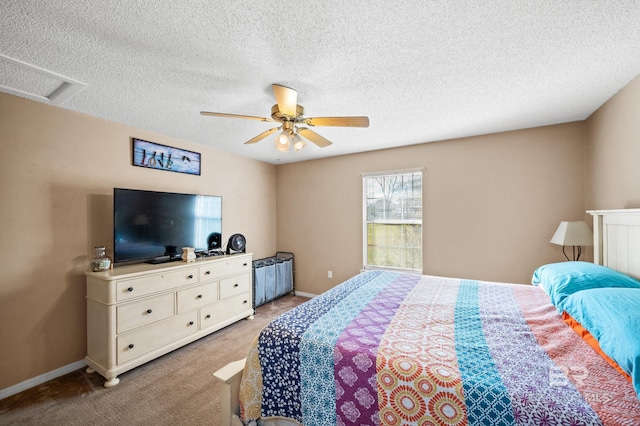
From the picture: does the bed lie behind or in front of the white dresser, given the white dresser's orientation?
in front

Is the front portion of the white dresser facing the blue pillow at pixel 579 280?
yes

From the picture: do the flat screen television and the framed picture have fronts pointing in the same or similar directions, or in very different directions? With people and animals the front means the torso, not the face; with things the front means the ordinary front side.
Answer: same or similar directions

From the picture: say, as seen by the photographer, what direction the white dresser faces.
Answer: facing the viewer and to the right of the viewer

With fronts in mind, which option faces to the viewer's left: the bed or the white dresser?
the bed

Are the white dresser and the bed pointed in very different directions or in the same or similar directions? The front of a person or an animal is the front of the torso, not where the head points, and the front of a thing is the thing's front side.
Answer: very different directions

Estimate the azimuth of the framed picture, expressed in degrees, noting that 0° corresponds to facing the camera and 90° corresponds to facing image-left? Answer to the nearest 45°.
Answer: approximately 315°

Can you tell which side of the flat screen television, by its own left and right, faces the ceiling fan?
front

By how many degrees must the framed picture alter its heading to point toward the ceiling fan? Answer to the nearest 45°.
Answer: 0° — it already faces it

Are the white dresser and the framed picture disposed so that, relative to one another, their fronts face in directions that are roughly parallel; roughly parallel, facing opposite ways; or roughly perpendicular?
roughly parallel

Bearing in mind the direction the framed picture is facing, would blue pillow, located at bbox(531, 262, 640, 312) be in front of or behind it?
in front

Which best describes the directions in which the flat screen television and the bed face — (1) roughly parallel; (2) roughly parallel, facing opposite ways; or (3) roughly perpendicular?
roughly parallel, facing opposite ways

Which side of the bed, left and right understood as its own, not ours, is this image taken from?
left

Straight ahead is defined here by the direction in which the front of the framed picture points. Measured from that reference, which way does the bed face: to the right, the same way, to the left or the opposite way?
the opposite way

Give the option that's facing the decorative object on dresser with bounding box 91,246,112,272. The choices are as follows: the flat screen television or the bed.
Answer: the bed

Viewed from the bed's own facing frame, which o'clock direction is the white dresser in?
The white dresser is roughly at 12 o'clock from the bed.

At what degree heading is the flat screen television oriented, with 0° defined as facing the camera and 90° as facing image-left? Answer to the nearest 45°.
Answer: approximately 315°
